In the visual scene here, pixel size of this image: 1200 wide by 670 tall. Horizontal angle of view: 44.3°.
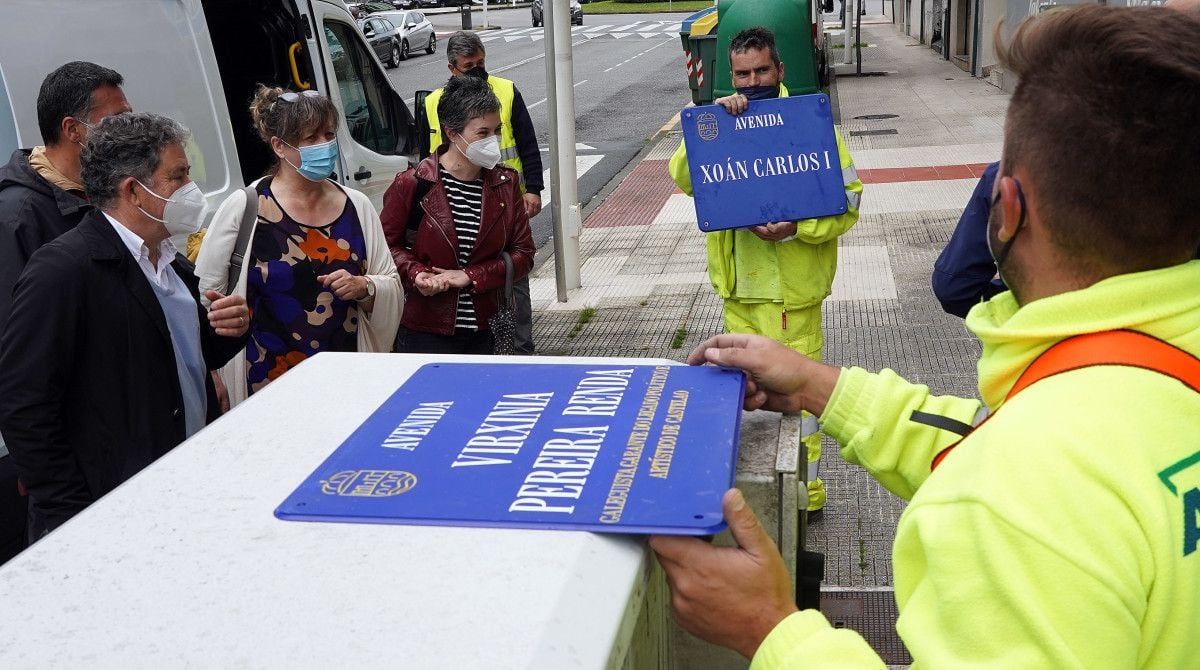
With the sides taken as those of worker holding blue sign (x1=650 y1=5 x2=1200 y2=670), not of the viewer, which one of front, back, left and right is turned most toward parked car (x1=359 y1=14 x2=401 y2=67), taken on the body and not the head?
front

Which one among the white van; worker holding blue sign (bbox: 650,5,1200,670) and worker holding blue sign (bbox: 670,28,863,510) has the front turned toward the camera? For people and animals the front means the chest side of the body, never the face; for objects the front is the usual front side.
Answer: worker holding blue sign (bbox: 670,28,863,510)

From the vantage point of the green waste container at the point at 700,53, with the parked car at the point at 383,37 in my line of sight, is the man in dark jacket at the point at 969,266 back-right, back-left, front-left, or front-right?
back-left

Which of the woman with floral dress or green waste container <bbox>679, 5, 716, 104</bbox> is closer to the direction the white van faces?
the green waste container

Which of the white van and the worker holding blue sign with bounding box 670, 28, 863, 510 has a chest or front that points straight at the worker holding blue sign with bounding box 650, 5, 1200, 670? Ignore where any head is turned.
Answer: the worker holding blue sign with bounding box 670, 28, 863, 510

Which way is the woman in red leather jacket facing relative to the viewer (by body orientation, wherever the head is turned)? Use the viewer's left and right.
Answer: facing the viewer and to the right of the viewer

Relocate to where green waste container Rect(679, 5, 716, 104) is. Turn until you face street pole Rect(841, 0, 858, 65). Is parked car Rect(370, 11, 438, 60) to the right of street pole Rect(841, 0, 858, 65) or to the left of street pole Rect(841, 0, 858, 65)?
left

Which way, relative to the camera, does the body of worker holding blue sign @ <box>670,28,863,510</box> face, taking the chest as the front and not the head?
toward the camera

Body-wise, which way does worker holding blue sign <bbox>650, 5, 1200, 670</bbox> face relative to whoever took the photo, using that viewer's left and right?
facing away from the viewer and to the left of the viewer

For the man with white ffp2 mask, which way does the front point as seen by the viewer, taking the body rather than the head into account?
to the viewer's right

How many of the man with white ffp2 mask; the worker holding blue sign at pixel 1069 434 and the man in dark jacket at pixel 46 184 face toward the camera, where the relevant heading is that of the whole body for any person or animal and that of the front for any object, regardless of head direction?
0

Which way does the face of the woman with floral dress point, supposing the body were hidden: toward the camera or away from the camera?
toward the camera

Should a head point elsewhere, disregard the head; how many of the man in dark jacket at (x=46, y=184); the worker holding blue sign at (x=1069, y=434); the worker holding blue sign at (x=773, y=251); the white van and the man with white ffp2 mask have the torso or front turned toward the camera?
1

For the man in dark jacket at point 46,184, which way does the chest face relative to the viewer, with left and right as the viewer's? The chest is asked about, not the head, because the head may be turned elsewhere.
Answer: facing to the right of the viewer
